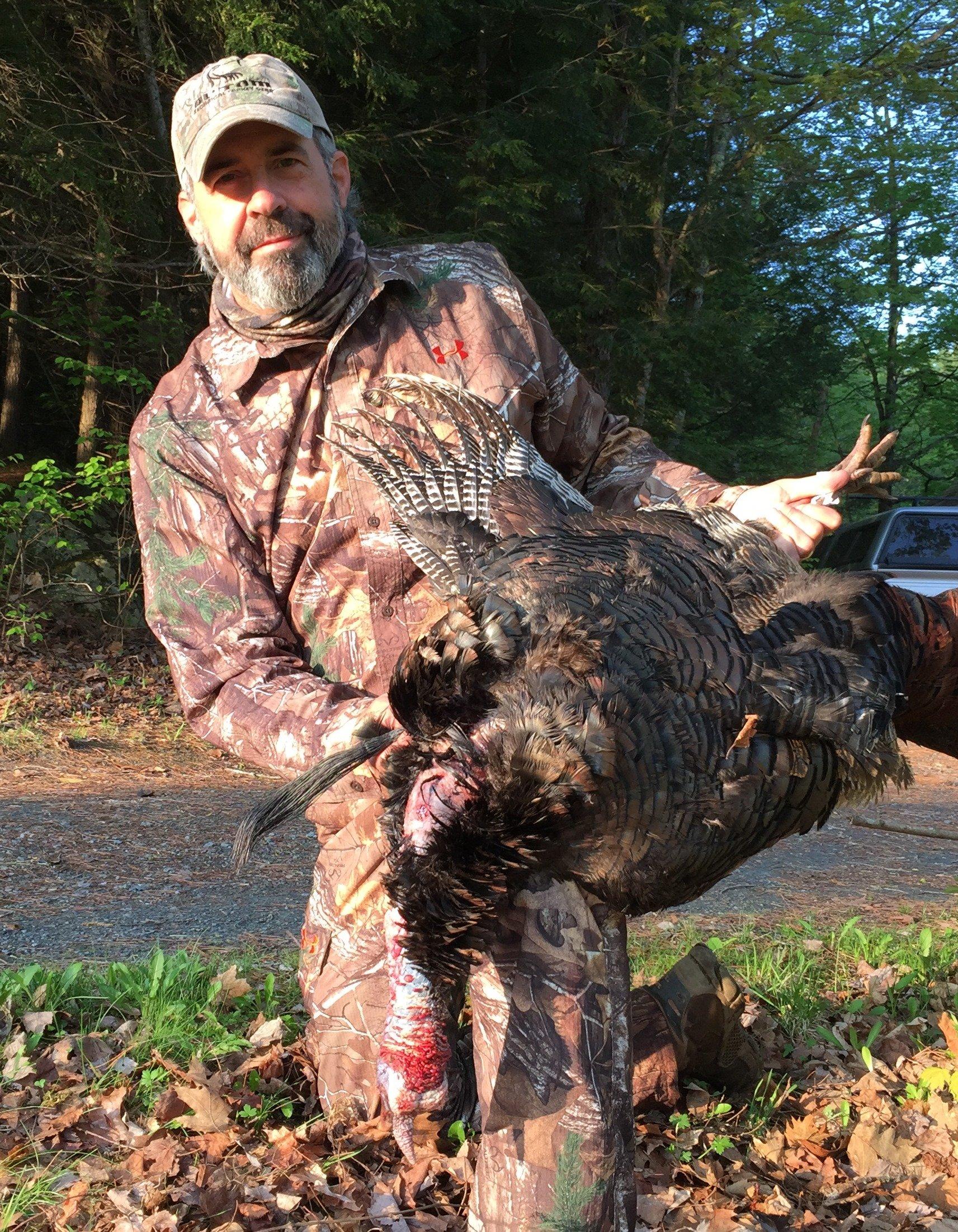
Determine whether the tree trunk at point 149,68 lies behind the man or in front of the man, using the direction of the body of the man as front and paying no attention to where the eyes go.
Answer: behind

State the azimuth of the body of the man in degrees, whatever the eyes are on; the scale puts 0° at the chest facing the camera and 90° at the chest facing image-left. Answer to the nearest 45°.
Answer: approximately 0°

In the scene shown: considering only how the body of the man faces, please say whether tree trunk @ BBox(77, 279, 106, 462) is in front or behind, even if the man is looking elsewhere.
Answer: behind

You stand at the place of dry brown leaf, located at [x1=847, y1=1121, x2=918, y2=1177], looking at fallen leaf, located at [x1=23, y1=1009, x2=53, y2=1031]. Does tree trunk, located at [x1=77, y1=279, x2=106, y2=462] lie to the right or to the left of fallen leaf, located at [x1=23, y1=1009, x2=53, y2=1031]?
right

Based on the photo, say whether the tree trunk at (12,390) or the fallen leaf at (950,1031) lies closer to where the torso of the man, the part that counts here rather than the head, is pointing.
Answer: the fallen leaf

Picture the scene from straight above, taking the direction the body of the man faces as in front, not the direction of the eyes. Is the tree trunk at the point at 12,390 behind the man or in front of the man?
behind

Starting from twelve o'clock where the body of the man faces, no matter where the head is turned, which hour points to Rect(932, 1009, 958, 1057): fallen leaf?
The fallen leaf is roughly at 9 o'clock from the man.

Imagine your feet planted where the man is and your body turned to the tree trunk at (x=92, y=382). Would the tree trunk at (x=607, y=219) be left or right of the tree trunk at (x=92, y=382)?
right

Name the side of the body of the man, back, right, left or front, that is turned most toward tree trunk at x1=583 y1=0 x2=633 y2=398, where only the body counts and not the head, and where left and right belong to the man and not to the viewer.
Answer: back
